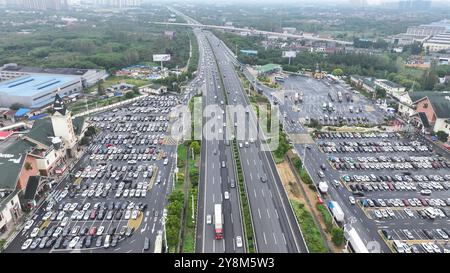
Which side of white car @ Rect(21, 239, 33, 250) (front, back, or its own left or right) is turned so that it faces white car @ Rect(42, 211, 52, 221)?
back

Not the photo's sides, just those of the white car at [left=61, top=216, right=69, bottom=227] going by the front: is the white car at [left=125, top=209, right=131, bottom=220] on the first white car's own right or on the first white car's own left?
on the first white car's own left

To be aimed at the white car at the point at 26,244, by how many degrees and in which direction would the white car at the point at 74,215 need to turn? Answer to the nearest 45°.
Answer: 0° — it already faces it

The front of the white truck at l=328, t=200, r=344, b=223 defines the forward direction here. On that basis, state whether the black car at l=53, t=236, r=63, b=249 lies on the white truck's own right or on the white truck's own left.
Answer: on the white truck's own left

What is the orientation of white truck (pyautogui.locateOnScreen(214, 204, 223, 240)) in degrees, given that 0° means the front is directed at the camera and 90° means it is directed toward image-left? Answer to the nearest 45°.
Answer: approximately 0°

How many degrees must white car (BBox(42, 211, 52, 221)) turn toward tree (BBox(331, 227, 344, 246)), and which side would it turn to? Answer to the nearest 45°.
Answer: approximately 90° to its left

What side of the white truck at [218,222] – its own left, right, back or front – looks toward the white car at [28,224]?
right
